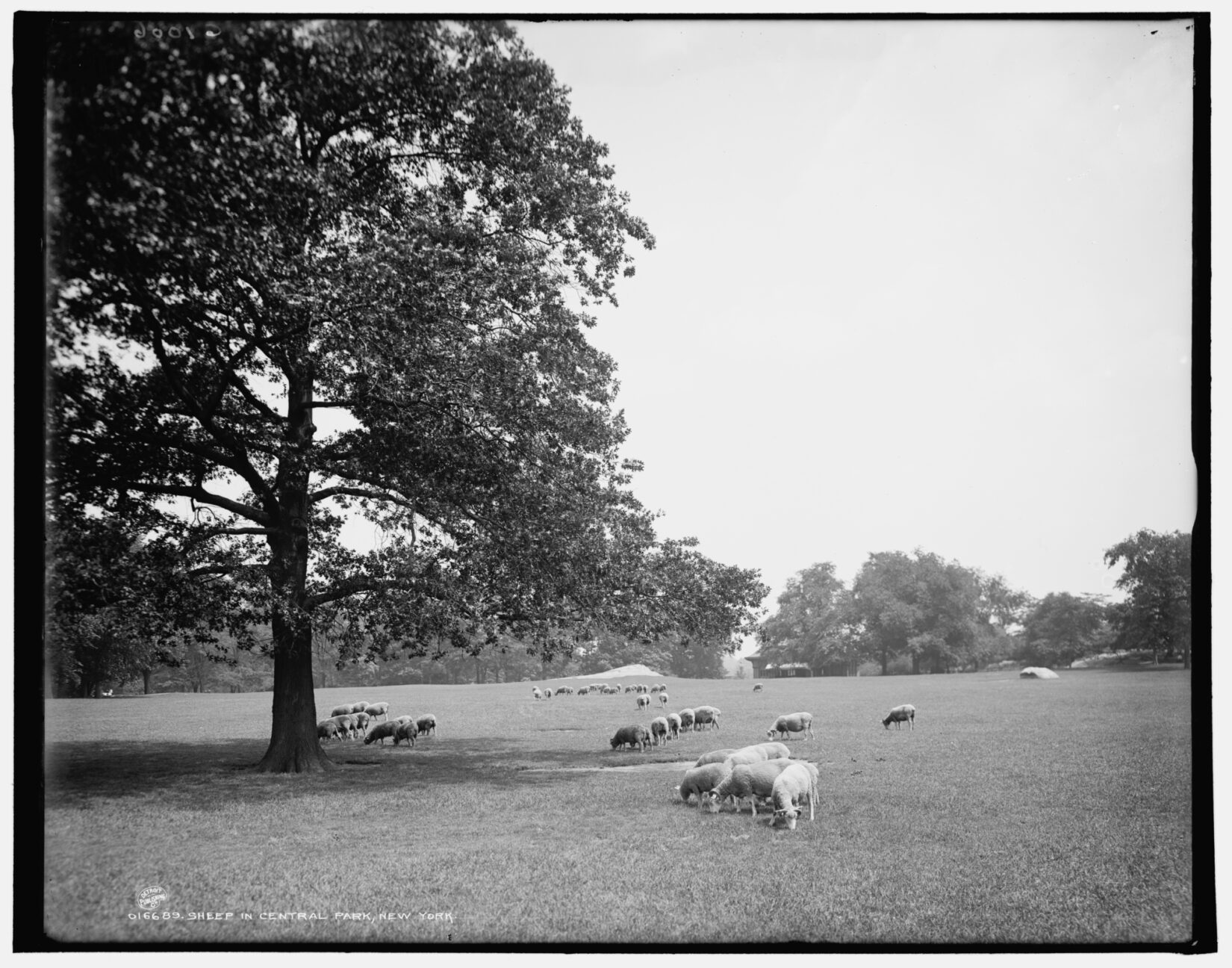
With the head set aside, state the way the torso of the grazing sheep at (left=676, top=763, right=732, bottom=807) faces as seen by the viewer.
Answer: to the viewer's left

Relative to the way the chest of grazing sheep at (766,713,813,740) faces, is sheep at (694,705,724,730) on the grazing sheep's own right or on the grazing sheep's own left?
on the grazing sheep's own right

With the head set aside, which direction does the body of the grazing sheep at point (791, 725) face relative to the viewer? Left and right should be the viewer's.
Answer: facing to the left of the viewer

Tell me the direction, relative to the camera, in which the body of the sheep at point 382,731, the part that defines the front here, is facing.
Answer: to the viewer's left

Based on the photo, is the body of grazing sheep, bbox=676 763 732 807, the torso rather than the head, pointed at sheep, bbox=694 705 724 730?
no

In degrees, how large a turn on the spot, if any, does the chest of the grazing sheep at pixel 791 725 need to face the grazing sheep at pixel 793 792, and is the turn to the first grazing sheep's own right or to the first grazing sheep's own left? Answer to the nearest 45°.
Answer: approximately 90° to the first grazing sheep's own left

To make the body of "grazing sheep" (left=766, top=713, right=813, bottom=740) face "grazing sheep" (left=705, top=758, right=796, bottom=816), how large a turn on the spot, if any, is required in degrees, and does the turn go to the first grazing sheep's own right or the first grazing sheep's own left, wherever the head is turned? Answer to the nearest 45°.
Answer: approximately 90° to the first grazing sheep's own left
